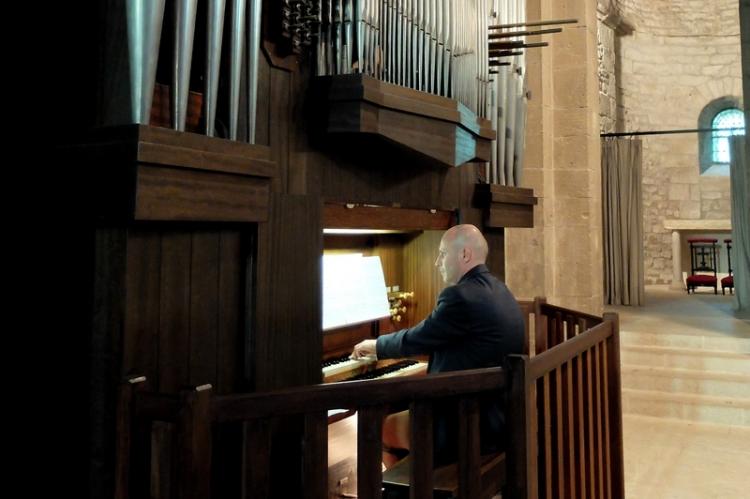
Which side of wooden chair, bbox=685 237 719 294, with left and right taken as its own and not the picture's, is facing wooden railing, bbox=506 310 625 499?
front

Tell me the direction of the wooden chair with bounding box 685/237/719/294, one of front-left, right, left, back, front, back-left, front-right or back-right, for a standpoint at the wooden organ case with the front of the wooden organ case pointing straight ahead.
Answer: left

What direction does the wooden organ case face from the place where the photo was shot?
facing the viewer and to the right of the viewer

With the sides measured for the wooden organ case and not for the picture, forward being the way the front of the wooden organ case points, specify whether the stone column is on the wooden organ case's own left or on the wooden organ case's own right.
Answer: on the wooden organ case's own left

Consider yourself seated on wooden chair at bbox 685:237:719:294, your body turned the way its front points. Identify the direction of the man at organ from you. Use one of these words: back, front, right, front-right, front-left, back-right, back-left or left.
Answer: front

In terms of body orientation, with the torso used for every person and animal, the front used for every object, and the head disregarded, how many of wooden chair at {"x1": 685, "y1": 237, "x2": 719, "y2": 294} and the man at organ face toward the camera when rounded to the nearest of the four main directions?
1

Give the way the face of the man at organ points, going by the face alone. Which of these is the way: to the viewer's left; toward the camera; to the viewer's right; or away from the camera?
to the viewer's left

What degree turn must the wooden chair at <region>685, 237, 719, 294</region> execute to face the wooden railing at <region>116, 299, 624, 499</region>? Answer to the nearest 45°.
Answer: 0° — it already faces it

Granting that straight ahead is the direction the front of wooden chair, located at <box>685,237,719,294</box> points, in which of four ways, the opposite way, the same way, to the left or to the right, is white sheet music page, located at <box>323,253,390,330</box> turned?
to the left

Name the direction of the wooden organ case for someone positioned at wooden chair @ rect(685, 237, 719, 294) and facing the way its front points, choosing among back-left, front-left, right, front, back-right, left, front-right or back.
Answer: front

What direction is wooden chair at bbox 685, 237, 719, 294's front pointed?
toward the camera

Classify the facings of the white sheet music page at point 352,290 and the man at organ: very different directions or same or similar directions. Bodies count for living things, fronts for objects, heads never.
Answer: very different directions
